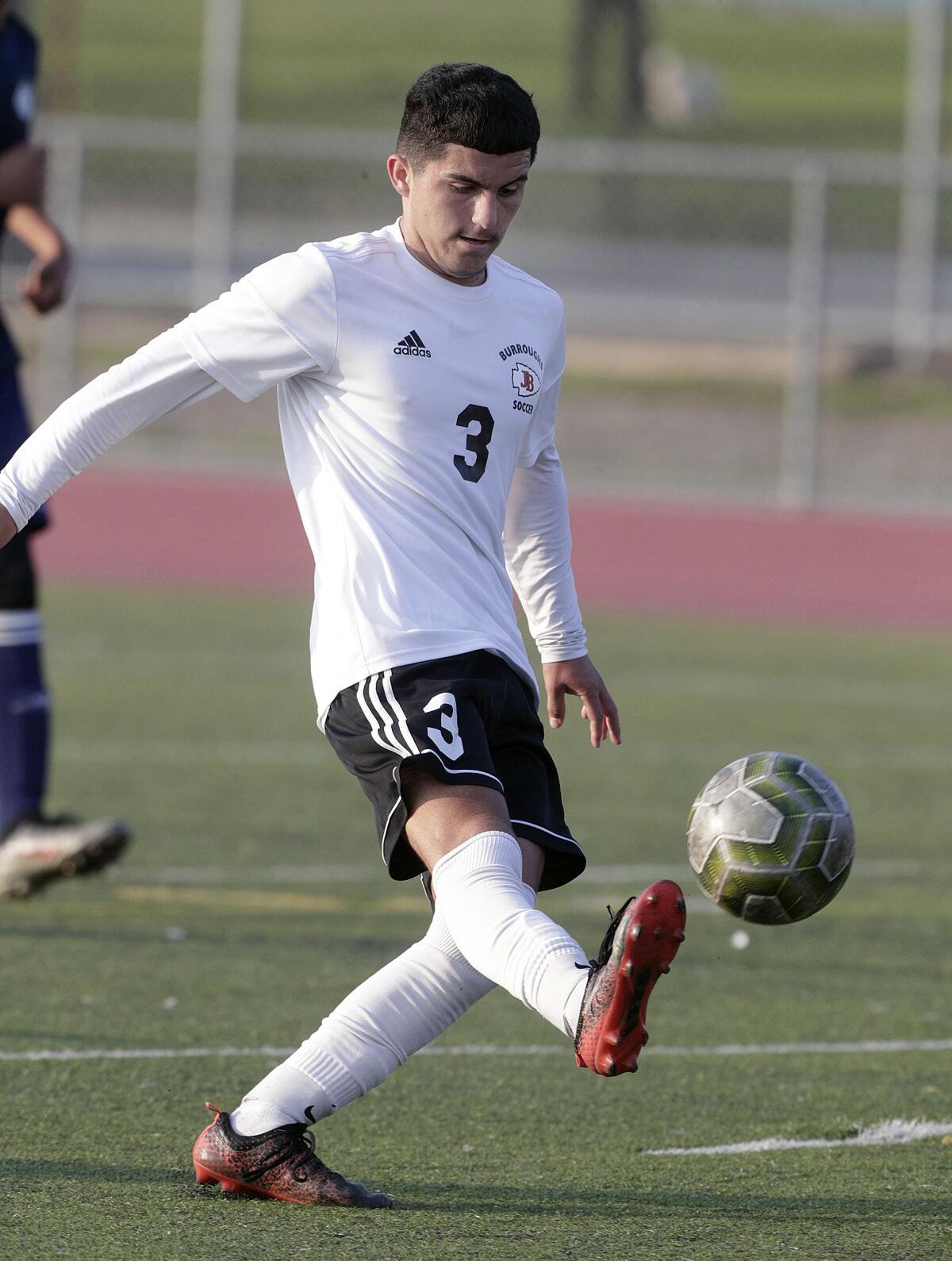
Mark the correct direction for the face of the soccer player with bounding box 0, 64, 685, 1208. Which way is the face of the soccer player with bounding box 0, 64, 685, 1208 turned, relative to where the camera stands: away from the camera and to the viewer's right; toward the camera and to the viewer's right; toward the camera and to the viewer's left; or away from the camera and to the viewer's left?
toward the camera and to the viewer's right

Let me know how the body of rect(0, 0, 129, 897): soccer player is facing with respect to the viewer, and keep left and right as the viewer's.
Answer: facing to the right of the viewer

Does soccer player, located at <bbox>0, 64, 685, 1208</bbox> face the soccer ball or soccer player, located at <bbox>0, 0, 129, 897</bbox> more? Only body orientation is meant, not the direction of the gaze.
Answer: the soccer ball

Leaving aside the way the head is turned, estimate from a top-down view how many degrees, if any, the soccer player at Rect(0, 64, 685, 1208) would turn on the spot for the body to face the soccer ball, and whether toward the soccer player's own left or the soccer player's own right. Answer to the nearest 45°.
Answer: approximately 45° to the soccer player's own left

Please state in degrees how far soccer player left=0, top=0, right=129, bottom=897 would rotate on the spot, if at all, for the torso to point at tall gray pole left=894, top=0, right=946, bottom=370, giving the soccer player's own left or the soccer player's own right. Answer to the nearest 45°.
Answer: approximately 45° to the soccer player's own left

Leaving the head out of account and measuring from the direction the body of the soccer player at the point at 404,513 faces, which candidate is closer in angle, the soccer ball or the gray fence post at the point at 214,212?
the soccer ball

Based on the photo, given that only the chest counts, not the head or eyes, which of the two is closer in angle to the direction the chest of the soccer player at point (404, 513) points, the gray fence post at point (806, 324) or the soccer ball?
the soccer ball

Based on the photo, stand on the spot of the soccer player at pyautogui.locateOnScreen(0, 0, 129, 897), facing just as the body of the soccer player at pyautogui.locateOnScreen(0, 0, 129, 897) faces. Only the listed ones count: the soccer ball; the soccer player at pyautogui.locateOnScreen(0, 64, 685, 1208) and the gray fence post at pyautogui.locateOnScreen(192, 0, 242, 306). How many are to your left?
1

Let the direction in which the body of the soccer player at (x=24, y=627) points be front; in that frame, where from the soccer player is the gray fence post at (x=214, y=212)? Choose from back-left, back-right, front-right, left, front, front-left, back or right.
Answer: left

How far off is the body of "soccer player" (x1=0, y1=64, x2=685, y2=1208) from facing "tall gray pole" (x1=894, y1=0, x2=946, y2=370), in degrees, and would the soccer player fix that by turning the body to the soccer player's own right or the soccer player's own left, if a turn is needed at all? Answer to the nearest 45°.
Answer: approximately 135° to the soccer player's own left

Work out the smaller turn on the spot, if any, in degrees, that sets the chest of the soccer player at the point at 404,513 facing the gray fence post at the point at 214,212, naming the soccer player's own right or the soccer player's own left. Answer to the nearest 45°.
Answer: approximately 135° to the soccer player's own left

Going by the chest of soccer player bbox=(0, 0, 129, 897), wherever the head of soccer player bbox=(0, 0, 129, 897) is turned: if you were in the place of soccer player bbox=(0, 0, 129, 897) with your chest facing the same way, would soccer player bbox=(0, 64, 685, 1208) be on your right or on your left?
on your right
